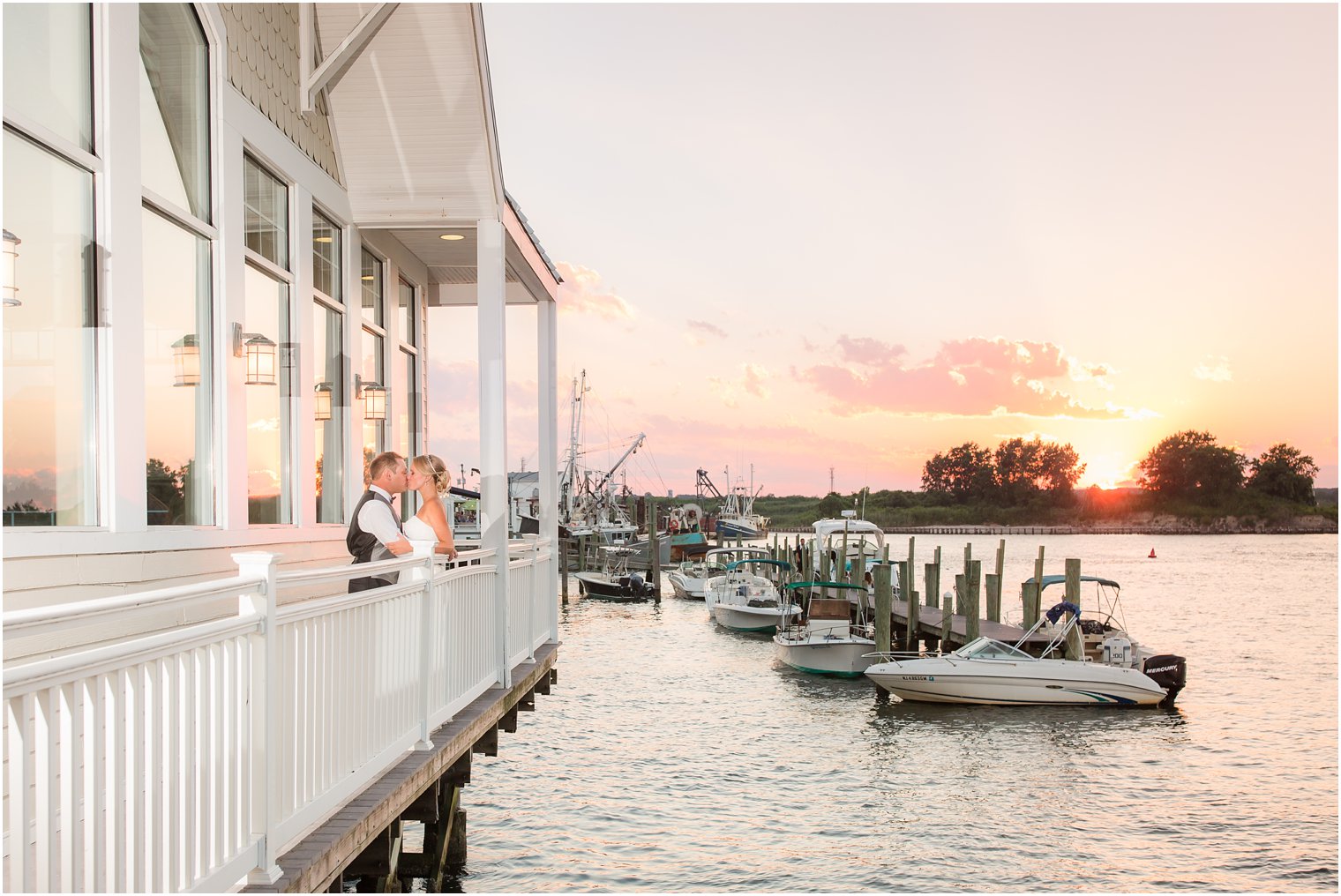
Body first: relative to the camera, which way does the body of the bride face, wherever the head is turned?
to the viewer's left

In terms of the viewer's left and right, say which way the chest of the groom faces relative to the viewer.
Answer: facing to the right of the viewer

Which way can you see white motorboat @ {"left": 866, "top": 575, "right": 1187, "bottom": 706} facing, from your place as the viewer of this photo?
facing to the left of the viewer

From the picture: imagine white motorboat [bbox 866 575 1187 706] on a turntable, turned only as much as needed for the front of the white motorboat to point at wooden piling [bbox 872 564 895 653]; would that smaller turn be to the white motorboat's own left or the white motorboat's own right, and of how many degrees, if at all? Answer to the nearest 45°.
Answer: approximately 45° to the white motorboat's own right

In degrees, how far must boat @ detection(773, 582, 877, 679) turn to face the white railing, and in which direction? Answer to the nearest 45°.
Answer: approximately 45° to its right

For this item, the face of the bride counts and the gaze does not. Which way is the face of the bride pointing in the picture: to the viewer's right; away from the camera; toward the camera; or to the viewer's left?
to the viewer's left

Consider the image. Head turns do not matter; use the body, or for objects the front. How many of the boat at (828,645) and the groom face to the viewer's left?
0

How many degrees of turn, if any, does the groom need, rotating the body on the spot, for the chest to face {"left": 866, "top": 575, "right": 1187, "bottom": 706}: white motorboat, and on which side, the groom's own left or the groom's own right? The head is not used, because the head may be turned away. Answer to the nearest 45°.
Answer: approximately 45° to the groom's own left

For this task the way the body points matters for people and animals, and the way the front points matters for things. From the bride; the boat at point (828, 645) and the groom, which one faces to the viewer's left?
the bride

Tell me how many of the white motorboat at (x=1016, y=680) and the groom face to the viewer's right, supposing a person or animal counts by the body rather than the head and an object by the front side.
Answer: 1

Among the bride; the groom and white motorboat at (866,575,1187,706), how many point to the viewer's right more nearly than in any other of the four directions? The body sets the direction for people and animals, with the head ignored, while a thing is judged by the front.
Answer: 1
